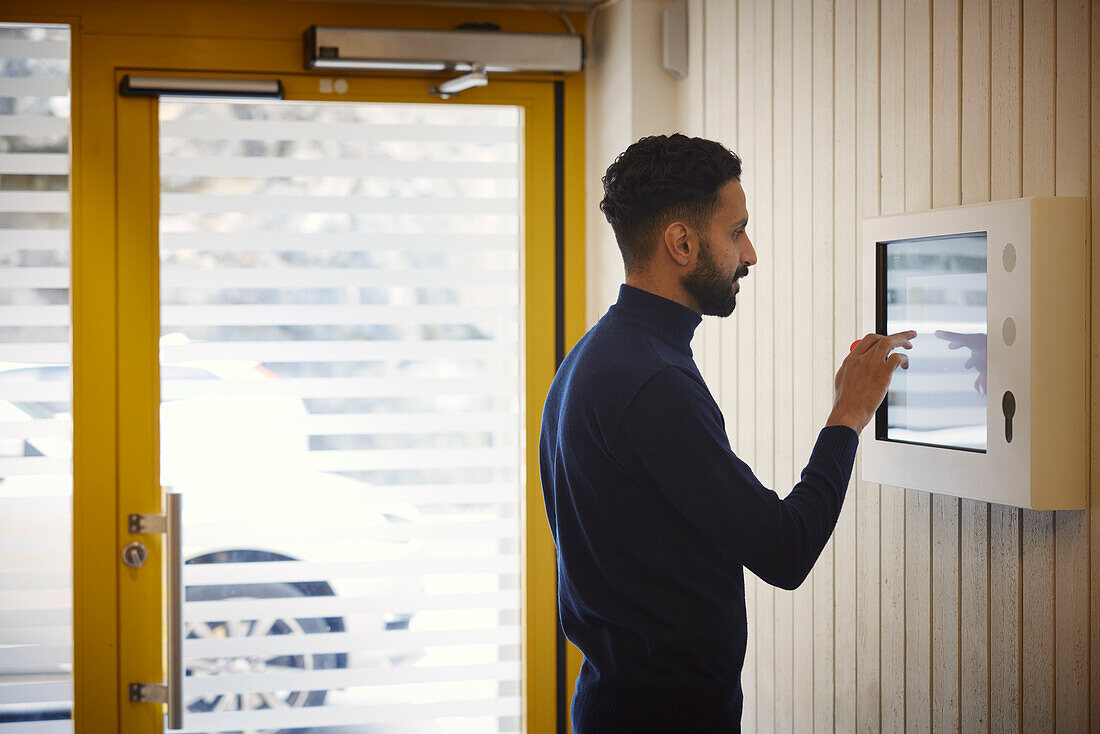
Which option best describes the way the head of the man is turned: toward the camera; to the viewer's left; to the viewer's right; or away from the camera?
to the viewer's right

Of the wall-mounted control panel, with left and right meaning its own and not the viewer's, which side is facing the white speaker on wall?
right

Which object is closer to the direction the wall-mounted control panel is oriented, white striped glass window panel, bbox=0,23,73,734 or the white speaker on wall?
the white striped glass window panel

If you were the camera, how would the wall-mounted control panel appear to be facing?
facing the viewer and to the left of the viewer

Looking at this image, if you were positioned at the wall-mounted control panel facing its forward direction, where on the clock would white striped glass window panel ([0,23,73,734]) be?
The white striped glass window panel is roughly at 2 o'clock from the wall-mounted control panel.

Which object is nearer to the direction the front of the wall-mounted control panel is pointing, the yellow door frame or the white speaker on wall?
the yellow door frame

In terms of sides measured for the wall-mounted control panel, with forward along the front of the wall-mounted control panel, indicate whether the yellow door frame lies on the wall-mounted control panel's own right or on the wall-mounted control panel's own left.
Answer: on the wall-mounted control panel's own right

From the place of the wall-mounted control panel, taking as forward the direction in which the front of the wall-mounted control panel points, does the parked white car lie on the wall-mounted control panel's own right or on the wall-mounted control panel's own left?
on the wall-mounted control panel's own right
